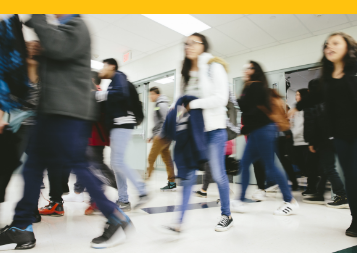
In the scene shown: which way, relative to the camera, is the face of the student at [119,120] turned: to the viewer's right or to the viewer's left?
to the viewer's left

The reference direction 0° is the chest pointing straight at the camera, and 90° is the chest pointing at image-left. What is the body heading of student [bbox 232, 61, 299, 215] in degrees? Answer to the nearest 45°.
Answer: approximately 90°

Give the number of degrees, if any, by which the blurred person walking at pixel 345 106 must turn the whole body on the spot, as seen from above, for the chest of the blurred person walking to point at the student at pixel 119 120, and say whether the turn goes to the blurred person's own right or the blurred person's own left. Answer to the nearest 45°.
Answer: approximately 45° to the blurred person's own right
